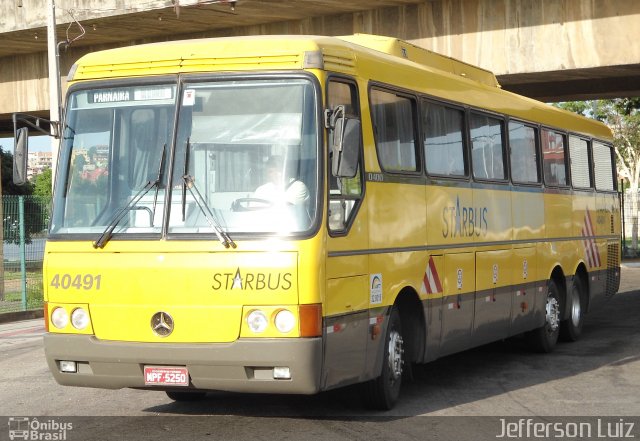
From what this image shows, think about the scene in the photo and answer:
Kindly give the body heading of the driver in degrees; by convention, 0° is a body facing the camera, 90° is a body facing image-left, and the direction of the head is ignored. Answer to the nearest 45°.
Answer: approximately 45°

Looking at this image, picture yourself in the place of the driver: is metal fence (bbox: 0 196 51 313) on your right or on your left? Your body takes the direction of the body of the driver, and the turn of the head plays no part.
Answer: on your right

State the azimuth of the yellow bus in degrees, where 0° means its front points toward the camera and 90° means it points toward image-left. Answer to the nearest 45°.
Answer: approximately 45°
